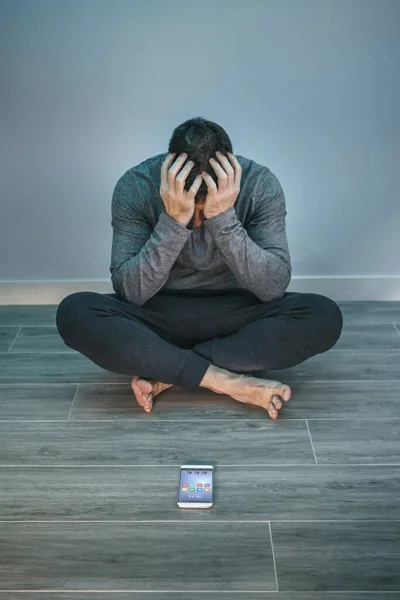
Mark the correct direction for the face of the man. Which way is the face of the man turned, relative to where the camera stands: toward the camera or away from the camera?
toward the camera

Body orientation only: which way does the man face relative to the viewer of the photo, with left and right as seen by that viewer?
facing the viewer

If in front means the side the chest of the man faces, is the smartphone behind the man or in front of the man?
in front
